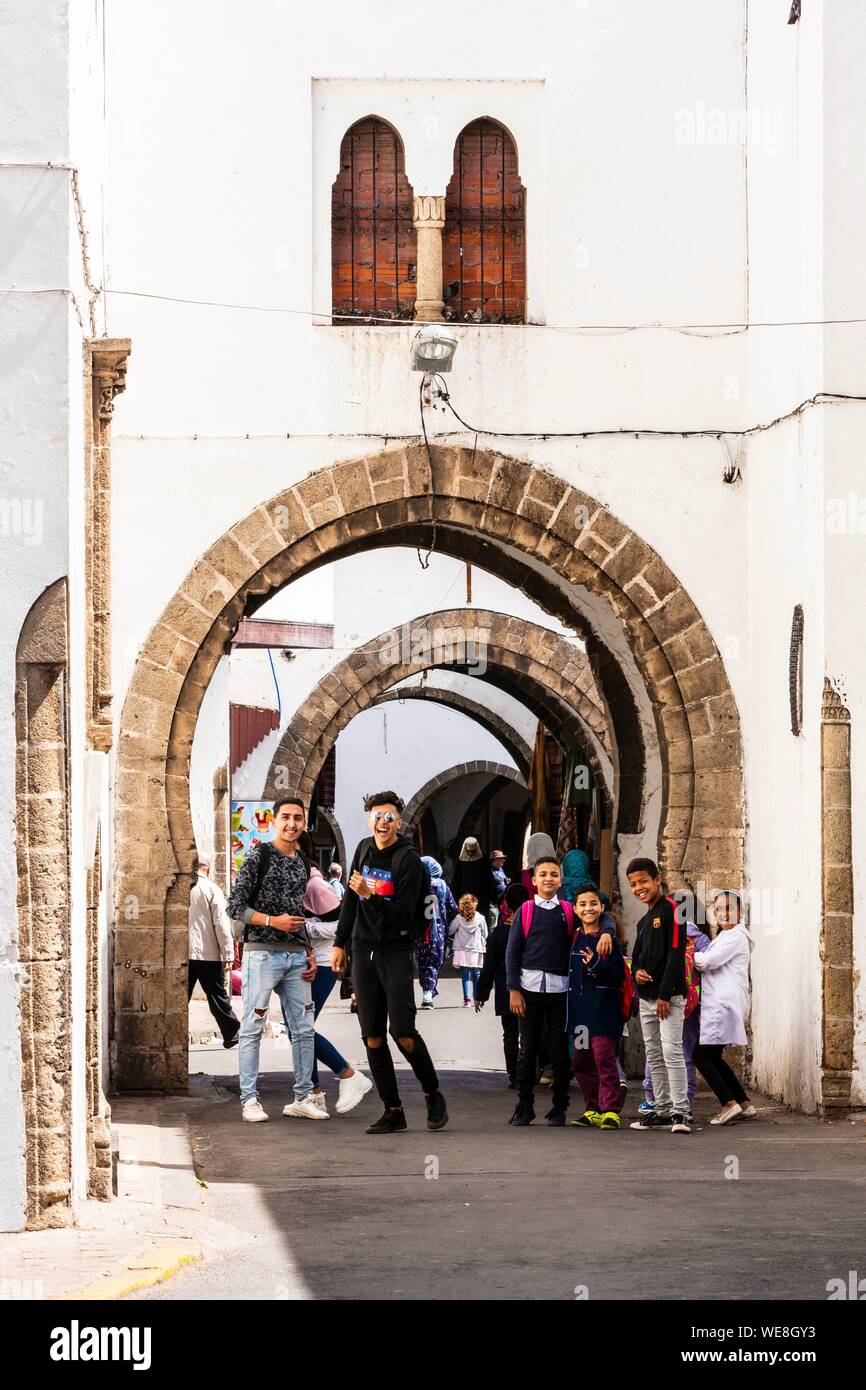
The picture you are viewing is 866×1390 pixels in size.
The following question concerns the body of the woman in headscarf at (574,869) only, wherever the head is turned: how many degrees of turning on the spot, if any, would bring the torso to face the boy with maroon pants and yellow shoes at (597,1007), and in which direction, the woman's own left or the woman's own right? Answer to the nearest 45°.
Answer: approximately 180°

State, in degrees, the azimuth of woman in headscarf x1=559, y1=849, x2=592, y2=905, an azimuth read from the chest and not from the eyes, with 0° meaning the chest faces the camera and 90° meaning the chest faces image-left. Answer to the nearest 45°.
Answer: approximately 180°

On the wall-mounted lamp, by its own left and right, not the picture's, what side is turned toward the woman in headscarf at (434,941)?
back
